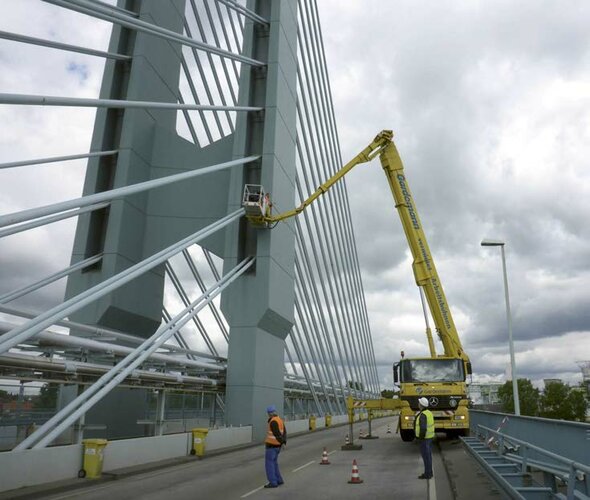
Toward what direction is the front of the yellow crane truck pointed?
toward the camera

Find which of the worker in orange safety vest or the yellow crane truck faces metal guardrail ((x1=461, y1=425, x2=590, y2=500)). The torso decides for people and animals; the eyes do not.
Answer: the yellow crane truck

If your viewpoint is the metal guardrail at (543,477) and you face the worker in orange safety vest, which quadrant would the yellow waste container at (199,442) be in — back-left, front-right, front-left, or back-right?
front-right

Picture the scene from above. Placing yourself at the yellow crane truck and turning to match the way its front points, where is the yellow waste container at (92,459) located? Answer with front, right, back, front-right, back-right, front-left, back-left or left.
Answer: front-right

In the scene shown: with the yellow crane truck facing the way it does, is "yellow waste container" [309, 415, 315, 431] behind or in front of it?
behind

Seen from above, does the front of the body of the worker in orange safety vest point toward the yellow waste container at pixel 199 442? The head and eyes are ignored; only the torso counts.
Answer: no

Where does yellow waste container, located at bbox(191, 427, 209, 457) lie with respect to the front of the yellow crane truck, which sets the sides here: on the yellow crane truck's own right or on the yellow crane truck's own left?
on the yellow crane truck's own right

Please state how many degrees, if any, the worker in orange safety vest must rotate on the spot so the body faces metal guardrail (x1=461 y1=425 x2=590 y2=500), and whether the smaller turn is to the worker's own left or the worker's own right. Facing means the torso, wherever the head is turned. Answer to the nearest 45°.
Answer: approximately 135° to the worker's own left

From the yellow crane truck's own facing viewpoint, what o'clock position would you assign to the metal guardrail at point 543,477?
The metal guardrail is roughly at 12 o'clock from the yellow crane truck.
